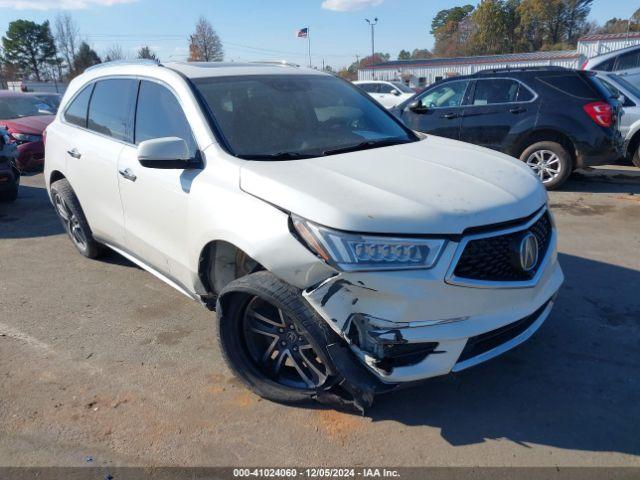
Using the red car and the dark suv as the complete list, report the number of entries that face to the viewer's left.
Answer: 1

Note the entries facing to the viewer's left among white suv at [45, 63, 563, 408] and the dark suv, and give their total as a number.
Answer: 1

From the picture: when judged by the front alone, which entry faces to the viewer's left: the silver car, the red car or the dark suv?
the dark suv

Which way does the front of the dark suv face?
to the viewer's left

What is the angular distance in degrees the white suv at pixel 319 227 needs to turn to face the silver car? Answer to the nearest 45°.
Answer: approximately 90° to its left

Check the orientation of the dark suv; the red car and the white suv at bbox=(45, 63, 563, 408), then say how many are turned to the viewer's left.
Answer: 1

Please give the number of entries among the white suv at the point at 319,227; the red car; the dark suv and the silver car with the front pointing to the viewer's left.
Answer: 1

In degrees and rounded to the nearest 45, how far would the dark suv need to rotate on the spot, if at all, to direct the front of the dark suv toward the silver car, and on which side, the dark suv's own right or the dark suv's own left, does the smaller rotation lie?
approximately 135° to the dark suv's own right

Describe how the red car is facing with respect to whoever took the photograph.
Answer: facing the viewer and to the right of the viewer
